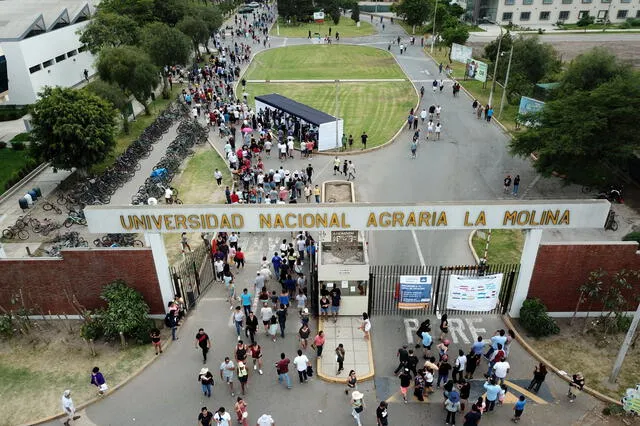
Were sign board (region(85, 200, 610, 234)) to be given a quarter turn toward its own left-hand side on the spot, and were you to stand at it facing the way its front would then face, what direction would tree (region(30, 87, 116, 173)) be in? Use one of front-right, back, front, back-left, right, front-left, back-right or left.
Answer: back-left

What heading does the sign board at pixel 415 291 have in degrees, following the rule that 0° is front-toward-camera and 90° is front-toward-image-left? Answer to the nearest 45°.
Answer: approximately 0°

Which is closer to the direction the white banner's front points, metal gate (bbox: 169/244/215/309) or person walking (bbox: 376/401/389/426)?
the person walking

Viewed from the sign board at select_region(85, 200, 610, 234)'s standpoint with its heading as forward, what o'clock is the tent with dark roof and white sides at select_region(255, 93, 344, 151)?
The tent with dark roof and white sides is roughly at 6 o'clock from the sign board.

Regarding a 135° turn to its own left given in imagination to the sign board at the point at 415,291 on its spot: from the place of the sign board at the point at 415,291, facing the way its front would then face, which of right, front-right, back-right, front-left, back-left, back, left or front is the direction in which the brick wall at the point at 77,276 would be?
back-left

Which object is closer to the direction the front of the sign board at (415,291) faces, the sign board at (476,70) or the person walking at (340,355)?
the person walking

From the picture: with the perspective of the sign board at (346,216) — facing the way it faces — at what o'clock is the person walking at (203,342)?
The person walking is roughly at 2 o'clock from the sign board.

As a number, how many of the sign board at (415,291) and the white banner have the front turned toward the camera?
2

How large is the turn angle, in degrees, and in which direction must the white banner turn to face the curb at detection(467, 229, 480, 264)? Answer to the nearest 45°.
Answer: approximately 180°
